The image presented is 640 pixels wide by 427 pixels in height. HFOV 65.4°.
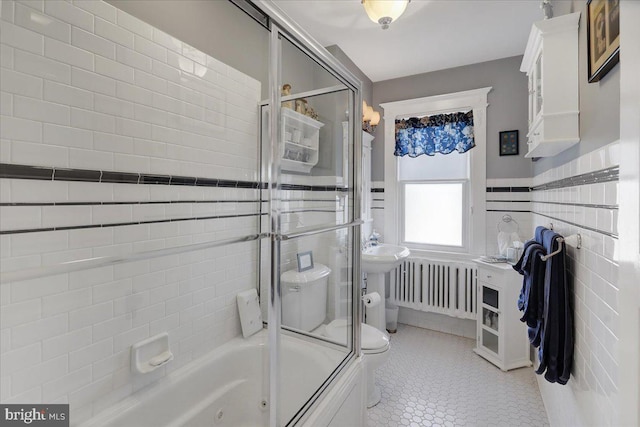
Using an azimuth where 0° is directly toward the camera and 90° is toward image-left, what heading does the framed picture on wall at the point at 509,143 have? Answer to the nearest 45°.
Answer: approximately 0°

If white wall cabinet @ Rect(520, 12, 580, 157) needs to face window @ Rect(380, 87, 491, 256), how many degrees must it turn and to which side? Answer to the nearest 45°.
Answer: approximately 45° to its right

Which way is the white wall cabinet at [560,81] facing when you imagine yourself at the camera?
facing to the left of the viewer

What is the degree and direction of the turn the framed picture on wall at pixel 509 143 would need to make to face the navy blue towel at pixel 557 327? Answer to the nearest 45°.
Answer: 0° — it already faces it

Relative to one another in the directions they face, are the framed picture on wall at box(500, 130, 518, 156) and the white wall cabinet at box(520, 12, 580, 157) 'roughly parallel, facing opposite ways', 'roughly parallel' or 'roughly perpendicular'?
roughly perpendicular

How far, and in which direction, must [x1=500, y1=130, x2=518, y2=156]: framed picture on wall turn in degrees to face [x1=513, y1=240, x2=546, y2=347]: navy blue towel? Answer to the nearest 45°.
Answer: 0° — it already faces it

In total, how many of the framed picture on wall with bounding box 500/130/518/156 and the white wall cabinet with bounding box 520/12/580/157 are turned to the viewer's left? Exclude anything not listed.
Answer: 1

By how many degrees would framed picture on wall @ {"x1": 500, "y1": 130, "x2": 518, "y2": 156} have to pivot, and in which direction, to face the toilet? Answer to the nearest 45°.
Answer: approximately 45° to its right
